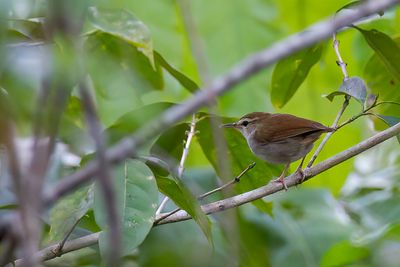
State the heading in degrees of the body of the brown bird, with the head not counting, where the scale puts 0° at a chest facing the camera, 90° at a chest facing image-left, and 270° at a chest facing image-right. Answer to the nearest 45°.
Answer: approximately 90°

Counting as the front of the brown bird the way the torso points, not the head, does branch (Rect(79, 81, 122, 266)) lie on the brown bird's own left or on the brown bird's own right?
on the brown bird's own left

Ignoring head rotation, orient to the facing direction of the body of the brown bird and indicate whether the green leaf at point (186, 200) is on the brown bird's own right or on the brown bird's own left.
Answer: on the brown bird's own left

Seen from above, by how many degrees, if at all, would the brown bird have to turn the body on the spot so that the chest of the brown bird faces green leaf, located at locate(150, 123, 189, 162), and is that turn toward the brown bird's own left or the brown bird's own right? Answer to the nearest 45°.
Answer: approximately 45° to the brown bird's own left
